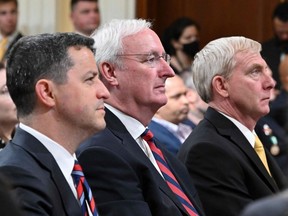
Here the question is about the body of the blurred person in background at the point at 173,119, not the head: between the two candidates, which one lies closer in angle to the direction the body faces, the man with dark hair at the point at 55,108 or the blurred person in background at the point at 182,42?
the man with dark hair

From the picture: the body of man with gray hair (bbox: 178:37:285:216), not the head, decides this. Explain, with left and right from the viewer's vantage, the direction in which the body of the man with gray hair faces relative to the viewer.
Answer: facing to the right of the viewer

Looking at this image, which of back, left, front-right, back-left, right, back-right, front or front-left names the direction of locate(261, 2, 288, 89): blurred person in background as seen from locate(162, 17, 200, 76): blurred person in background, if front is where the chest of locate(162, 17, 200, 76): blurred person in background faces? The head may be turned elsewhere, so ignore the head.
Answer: front-left

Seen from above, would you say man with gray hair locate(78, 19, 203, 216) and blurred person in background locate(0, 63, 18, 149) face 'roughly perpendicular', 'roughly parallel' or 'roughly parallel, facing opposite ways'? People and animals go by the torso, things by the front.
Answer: roughly parallel

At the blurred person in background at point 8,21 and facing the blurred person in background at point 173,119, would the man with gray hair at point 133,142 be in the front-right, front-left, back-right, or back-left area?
front-right

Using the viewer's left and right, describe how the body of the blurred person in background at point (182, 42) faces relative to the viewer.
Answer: facing the viewer and to the right of the viewer

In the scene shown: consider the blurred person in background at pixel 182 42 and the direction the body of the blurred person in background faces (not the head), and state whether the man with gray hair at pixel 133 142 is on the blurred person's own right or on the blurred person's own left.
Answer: on the blurred person's own right

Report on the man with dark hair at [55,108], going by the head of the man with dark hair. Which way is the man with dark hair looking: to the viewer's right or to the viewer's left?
to the viewer's right

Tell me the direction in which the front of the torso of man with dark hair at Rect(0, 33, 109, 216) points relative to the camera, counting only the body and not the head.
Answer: to the viewer's right

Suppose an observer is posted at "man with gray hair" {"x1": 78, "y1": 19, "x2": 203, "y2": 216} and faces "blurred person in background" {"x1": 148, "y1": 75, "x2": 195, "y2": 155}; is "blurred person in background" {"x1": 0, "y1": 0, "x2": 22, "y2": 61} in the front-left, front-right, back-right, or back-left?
front-left

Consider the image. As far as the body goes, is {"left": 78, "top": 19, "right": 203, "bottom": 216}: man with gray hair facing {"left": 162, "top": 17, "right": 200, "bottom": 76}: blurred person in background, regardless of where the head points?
no

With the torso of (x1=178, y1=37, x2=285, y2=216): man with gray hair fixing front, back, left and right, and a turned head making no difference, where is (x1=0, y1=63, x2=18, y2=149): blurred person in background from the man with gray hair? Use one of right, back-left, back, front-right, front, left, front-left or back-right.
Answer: back

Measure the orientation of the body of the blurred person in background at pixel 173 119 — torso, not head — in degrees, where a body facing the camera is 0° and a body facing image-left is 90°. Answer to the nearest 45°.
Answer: approximately 315°

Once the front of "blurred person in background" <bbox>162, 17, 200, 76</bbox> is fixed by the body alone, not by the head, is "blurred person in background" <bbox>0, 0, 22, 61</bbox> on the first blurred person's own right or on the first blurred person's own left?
on the first blurred person's own right
